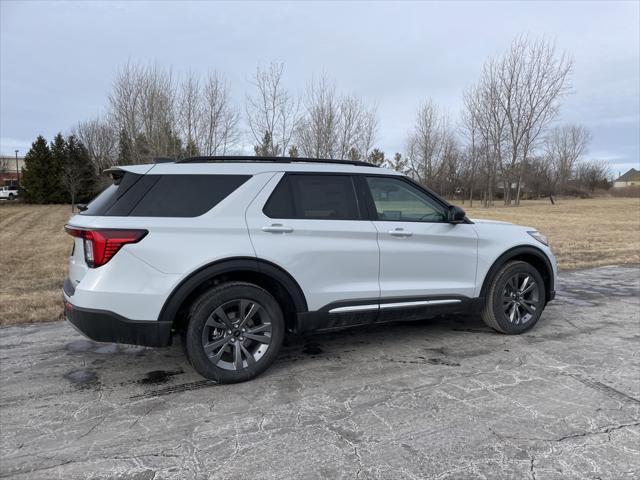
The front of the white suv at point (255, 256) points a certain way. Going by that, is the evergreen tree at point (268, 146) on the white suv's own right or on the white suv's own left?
on the white suv's own left

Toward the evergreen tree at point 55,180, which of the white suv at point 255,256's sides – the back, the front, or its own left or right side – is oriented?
left

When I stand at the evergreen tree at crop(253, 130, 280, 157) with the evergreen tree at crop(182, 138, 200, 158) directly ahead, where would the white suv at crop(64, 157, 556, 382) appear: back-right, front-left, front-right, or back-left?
back-left

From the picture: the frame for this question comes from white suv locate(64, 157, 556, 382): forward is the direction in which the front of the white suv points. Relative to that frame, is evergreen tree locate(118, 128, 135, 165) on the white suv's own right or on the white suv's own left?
on the white suv's own left

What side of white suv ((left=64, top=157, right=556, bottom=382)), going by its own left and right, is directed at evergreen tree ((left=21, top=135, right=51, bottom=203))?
left

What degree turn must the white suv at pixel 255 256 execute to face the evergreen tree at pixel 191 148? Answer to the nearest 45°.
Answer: approximately 45° to its left

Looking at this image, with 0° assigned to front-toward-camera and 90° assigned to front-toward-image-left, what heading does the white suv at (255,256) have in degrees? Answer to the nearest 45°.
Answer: approximately 225°

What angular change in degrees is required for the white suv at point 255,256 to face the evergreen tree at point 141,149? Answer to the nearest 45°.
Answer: approximately 45° to its left

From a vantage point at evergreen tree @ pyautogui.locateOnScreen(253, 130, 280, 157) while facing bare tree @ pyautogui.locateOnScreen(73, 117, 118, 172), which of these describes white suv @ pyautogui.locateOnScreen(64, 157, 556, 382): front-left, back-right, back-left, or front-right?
back-left

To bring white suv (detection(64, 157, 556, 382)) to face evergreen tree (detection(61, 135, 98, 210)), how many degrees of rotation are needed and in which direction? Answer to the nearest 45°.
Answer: approximately 90° to its left
